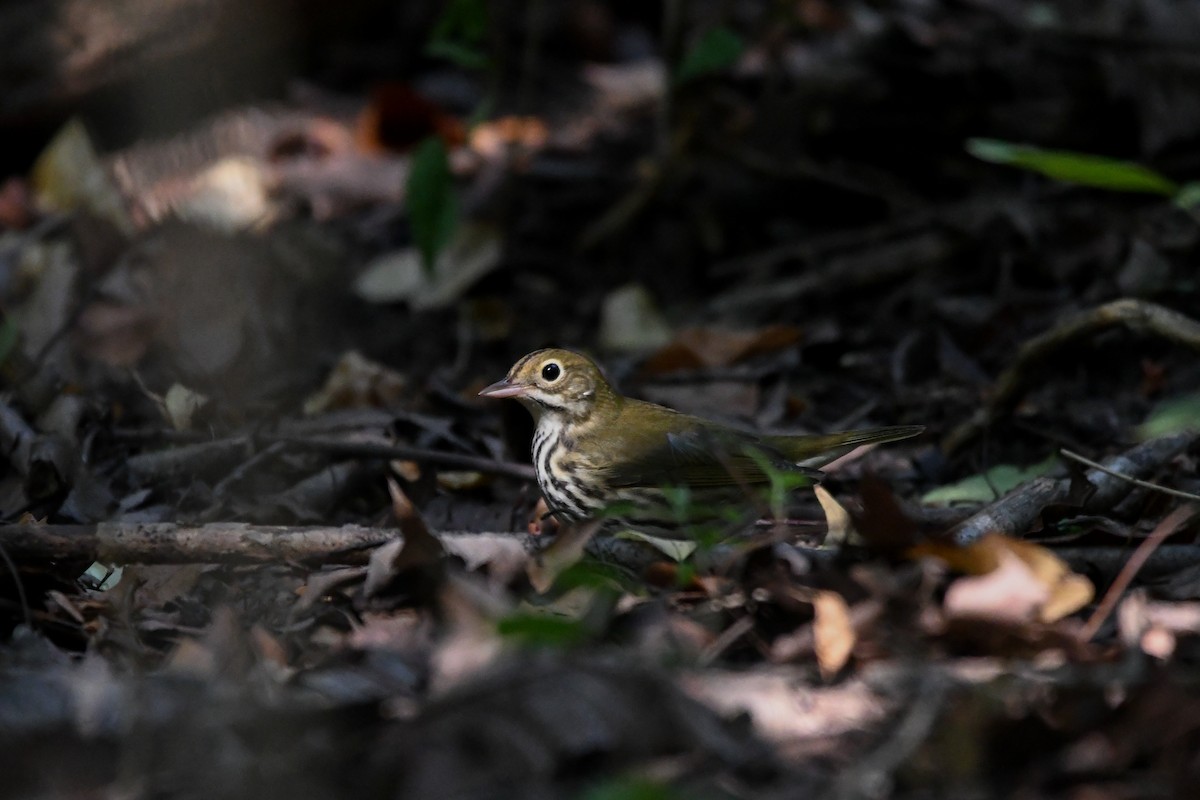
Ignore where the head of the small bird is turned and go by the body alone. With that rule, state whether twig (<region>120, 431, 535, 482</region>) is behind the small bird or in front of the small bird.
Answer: in front

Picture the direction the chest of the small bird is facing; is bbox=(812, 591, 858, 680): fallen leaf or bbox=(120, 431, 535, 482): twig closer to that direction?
the twig

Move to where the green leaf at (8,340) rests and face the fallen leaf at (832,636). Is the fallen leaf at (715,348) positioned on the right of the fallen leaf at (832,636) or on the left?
left

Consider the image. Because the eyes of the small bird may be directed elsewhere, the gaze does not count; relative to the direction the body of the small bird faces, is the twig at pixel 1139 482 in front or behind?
behind

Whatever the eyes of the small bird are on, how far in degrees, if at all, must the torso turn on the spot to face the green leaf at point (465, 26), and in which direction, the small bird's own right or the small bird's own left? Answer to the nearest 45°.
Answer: approximately 90° to the small bird's own right

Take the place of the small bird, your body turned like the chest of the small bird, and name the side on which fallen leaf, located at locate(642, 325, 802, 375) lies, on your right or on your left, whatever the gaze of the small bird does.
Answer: on your right

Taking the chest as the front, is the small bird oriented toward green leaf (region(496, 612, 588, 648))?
no

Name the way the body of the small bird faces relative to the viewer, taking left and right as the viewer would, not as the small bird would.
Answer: facing to the left of the viewer

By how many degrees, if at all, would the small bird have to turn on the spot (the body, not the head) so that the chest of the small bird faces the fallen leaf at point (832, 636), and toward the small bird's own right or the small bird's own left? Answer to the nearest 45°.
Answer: approximately 90° to the small bird's own left

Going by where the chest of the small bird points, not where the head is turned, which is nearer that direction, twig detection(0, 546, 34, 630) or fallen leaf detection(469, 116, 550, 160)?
the twig

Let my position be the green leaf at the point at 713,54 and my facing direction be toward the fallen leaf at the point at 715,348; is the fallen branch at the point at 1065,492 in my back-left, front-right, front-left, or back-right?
front-left

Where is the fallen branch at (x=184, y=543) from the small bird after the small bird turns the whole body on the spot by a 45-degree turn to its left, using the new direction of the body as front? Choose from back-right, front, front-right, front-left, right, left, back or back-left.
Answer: front

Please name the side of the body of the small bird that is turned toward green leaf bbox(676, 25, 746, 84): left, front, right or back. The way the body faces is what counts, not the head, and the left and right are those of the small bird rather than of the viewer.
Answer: right

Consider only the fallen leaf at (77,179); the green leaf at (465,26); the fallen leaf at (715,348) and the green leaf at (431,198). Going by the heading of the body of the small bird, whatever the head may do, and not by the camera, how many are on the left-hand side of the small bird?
0

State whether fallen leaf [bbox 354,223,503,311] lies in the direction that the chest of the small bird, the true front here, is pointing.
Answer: no

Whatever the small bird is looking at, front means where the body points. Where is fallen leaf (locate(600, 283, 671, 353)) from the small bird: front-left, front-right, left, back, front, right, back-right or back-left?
right
